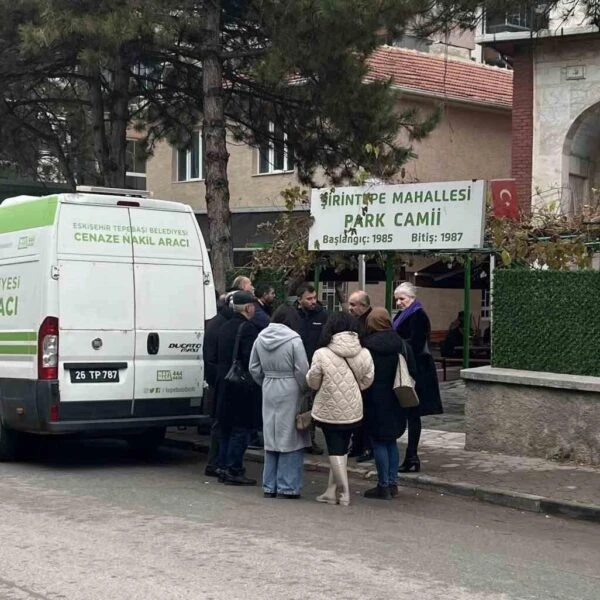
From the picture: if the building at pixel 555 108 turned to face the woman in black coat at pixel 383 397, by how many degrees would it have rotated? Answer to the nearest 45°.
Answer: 0° — it already faces them

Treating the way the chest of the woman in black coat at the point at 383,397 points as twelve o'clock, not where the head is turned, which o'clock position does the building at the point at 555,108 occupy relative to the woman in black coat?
The building is roughly at 2 o'clock from the woman in black coat.

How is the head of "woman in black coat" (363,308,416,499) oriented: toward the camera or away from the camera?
away from the camera

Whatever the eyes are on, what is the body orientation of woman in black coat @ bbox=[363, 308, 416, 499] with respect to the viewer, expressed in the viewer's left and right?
facing away from the viewer and to the left of the viewer

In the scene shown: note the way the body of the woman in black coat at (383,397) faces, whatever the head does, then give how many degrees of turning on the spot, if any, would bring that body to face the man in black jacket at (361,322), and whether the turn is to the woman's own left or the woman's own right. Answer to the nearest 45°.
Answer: approximately 45° to the woman's own right

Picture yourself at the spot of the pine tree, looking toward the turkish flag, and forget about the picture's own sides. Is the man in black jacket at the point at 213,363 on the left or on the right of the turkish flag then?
right

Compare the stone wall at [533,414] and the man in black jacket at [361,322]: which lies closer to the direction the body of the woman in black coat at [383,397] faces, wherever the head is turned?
the man in black jacket

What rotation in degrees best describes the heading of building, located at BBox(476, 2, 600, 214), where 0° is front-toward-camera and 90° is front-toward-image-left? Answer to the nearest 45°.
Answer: approximately 0°

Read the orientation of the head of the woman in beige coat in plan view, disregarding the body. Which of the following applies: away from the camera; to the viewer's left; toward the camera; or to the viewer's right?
away from the camera

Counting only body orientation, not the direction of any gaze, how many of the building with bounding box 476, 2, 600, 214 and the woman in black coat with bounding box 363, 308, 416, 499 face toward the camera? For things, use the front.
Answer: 1

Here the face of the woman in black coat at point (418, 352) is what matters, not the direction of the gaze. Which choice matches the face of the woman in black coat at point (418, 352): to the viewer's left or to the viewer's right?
to the viewer's left
